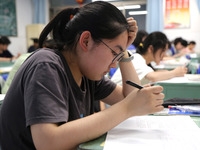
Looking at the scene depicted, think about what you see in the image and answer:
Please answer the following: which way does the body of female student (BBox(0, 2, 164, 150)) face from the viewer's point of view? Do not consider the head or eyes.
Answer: to the viewer's right

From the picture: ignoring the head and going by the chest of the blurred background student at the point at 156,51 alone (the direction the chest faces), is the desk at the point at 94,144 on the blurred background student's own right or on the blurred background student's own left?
on the blurred background student's own right

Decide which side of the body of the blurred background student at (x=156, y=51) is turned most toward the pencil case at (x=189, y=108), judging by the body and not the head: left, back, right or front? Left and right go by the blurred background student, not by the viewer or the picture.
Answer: right

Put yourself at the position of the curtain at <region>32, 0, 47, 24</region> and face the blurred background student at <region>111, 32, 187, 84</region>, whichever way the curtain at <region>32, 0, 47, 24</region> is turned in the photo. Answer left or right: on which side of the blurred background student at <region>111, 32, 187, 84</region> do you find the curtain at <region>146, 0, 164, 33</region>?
left

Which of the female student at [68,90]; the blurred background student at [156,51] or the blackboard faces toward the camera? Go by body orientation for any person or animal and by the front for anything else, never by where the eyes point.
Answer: the blackboard

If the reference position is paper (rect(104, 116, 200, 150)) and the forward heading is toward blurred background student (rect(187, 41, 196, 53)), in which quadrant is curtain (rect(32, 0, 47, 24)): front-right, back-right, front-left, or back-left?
front-left

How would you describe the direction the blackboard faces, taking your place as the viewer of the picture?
facing the viewer

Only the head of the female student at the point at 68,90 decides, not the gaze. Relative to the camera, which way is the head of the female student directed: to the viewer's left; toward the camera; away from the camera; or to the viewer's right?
to the viewer's right

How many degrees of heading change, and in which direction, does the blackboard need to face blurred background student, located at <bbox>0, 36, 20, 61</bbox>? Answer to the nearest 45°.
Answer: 0° — it already faces them

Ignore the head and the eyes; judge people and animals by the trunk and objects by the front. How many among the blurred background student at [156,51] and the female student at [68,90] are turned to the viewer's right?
2

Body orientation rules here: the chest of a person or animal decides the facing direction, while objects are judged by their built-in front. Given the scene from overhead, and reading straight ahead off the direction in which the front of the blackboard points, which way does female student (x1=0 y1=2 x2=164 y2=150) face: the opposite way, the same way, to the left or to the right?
to the left
